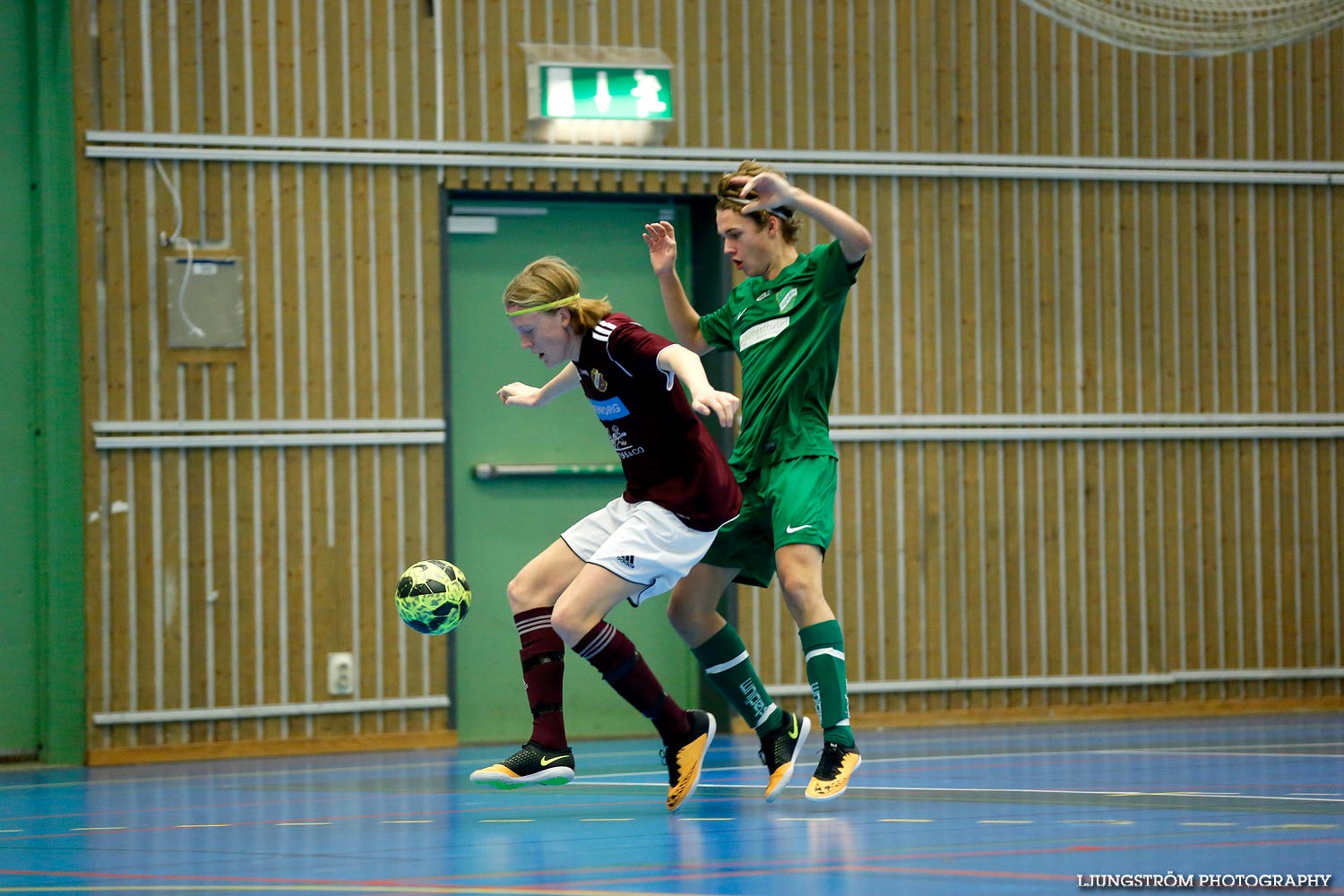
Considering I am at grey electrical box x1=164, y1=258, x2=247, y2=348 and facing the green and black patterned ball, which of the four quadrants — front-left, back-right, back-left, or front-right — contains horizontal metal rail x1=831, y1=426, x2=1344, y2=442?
front-left

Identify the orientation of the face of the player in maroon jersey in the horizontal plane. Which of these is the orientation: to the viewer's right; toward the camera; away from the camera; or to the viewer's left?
to the viewer's left

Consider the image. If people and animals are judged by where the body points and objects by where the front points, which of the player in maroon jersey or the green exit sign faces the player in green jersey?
the green exit sign

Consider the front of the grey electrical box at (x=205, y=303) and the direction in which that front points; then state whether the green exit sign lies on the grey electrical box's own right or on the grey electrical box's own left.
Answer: on the grey electrical box's own left

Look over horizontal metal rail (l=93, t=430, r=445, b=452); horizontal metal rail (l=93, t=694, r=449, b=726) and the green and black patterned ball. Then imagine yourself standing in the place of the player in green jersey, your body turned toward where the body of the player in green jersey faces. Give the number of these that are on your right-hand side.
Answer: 3

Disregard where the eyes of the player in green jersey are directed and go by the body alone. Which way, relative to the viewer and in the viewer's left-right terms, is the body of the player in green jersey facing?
facing the viewer and to the left of the viewer

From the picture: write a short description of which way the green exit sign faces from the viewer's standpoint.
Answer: facing the viewer

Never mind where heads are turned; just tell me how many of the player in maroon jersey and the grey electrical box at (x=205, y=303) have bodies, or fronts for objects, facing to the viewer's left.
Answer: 1

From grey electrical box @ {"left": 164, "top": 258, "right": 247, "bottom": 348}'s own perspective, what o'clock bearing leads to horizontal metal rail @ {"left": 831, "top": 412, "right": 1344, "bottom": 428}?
The horizontal metal rail is roughly at 9 o'clock from the grey electrical box.

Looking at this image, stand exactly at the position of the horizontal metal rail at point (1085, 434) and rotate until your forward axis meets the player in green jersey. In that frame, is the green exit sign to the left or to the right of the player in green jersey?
right

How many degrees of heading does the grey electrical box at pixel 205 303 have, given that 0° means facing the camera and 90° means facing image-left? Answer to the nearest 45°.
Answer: approximately 0°

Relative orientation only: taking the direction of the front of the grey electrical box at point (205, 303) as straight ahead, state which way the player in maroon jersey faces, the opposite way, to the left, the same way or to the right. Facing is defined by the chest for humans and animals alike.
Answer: to the right

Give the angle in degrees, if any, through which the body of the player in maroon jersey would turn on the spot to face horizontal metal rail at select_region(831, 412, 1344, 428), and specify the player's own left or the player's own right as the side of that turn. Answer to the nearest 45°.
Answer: approximately 135° to the player's own right

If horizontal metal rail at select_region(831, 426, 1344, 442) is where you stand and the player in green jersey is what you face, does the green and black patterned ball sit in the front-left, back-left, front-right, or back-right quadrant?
front-right

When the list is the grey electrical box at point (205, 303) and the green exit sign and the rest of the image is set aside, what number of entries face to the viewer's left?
0

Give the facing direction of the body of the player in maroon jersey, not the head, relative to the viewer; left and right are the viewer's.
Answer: facing to the left of the viewer
